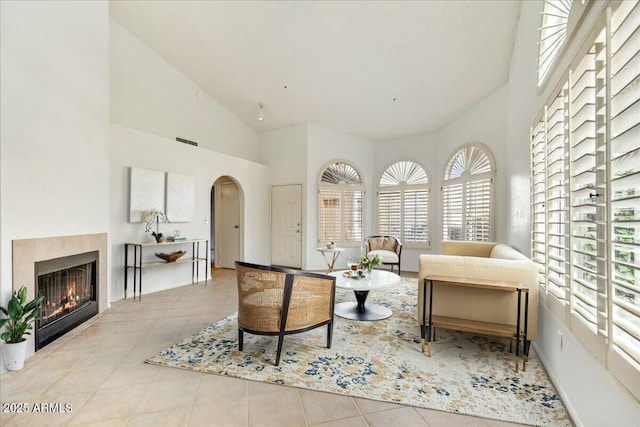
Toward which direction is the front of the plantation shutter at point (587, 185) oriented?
to the viewer's left

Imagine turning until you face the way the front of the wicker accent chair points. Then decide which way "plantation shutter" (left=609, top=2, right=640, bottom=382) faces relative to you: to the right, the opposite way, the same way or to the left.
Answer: to the left

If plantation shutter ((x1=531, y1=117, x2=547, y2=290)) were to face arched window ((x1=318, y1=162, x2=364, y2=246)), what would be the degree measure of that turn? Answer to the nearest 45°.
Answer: approximately 45° to its right

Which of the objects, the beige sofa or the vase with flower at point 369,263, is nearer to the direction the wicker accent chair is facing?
the vase with flower

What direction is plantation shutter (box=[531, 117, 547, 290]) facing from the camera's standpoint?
to the viewer's left

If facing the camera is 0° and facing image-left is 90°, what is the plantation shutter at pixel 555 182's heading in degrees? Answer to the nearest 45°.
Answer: approximately 90°

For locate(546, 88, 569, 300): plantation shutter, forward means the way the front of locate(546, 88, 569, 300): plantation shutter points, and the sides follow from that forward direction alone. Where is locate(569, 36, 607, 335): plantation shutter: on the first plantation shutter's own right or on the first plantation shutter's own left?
on the first plantation shutter's own left

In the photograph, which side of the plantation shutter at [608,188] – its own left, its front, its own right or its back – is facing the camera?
left

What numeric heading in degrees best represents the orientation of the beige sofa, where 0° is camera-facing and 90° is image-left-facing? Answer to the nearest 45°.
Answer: approximately 90°
